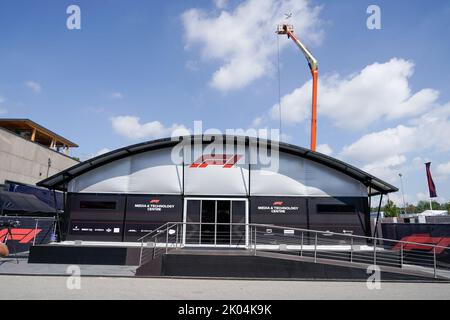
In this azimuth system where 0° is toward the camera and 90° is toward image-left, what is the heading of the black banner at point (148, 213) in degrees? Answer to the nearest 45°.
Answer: approximately 0°

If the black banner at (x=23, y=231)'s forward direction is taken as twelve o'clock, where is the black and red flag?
The black and red flag is roughly at 9 o'clock from the black banner.

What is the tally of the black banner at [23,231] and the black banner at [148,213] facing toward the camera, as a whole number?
2

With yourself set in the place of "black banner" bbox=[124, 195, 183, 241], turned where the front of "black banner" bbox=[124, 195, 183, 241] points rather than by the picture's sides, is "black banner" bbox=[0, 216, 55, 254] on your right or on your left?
on your right

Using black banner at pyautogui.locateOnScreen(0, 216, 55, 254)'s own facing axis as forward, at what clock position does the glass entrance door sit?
The glass entrance door is roughly at 10 o'clock from the black banner.

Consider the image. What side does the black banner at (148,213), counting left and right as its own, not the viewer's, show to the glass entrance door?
left

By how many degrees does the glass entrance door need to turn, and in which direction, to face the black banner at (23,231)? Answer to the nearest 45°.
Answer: approximately 90° to its right

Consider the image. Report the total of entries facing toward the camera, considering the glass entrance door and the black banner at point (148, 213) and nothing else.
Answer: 2

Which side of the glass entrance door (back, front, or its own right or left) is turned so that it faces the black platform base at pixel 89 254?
right
